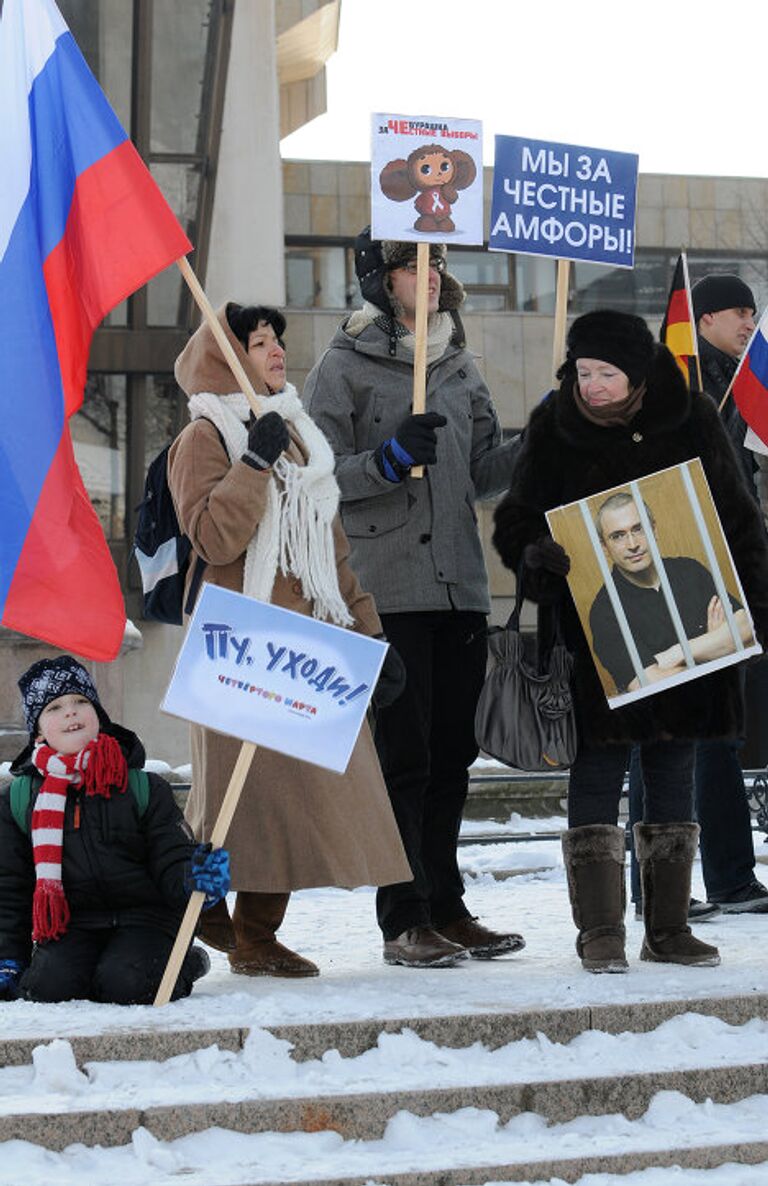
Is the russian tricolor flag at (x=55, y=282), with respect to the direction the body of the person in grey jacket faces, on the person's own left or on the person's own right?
on the person's own right

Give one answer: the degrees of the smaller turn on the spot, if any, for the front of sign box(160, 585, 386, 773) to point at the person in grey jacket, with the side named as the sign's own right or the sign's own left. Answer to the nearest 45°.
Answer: approximately 135° to the sign's own left

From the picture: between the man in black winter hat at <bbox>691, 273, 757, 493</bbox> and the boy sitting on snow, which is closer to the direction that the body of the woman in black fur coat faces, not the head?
the boy sitting on snow

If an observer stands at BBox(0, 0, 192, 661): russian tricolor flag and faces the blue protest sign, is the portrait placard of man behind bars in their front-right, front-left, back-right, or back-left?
front-right

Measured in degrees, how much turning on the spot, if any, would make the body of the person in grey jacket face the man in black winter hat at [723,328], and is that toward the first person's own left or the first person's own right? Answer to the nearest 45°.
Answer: approximately 90° to the first person's own left

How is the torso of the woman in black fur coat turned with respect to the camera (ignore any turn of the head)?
toward the camera

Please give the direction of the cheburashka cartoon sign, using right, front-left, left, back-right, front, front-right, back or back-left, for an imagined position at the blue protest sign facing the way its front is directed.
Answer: front-right

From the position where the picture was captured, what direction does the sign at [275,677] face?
facing the viewer

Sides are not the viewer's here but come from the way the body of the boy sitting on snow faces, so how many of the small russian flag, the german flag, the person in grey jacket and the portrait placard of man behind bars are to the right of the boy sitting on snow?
0

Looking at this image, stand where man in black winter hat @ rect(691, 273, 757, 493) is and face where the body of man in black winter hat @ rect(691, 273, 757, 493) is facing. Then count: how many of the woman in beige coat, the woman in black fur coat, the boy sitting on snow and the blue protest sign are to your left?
0

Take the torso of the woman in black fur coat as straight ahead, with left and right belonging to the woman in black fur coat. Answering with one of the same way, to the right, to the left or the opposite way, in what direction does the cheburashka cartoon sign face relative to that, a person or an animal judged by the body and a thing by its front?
the same way

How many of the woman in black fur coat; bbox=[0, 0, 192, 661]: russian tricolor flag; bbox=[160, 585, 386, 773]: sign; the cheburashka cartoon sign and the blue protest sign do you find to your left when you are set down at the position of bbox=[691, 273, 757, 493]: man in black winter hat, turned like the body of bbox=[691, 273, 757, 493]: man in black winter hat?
0

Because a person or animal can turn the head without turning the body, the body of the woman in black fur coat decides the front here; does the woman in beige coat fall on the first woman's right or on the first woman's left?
on the first woman's right

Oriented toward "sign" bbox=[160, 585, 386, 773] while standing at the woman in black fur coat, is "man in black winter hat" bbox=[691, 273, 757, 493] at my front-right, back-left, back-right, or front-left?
back-right

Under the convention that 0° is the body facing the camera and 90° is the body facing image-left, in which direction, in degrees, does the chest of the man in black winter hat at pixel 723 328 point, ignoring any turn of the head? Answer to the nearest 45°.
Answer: approximately 315°

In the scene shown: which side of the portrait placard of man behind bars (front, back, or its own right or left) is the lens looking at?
front
